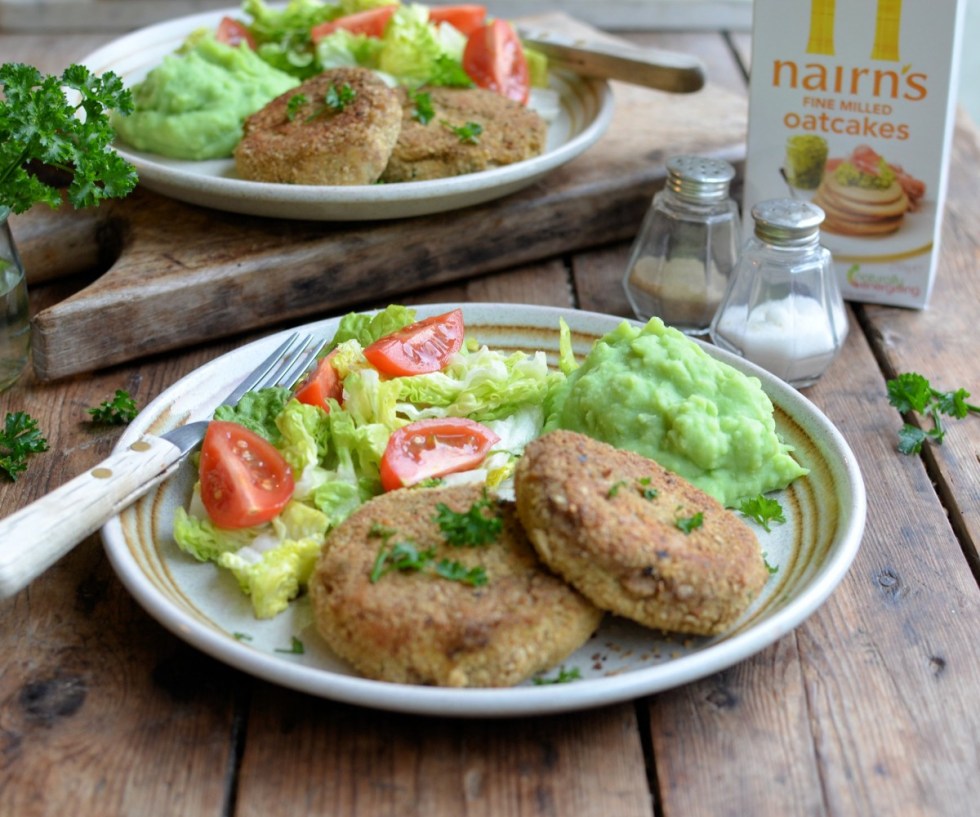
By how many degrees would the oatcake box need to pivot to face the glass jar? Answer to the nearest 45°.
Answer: approximately 45° to its right

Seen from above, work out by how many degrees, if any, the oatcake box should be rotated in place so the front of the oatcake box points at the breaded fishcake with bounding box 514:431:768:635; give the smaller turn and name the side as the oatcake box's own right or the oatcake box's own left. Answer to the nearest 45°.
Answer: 0° — it already faces it

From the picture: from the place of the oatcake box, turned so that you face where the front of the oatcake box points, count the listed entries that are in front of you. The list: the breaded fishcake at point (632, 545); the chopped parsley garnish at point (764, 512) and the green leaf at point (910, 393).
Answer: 3

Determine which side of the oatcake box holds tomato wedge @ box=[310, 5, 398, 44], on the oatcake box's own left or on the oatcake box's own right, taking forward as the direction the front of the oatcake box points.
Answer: on the oatcake box's own right

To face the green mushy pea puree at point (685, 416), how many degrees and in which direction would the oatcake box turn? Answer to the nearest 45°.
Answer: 0° — it already faces it

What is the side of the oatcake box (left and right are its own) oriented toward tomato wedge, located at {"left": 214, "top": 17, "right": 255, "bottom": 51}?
right

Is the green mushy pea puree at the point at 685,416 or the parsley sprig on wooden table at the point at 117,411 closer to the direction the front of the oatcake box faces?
the green mushy pea puree

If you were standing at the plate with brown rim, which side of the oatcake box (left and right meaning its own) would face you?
front

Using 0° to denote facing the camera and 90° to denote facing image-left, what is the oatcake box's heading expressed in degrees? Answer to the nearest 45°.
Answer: approximately 0°

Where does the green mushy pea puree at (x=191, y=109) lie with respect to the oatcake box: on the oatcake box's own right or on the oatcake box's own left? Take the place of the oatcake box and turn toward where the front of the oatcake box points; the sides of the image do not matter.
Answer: on the oatcake box's own right

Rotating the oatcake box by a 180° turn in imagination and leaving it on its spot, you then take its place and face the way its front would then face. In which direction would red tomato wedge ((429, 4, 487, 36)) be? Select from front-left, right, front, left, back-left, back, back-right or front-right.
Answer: front-left

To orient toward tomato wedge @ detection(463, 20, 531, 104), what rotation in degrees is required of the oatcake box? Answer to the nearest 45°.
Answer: approximately 135° to its right

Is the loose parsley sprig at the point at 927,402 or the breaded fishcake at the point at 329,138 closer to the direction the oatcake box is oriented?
the loose parsley sprig

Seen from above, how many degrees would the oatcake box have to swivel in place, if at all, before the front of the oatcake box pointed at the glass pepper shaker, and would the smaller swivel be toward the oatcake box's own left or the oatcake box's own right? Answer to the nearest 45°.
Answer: approximately 45° to the oatcake box's own right

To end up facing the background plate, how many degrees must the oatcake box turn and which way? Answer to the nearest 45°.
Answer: approximately 90° to its right
